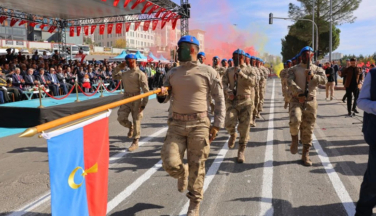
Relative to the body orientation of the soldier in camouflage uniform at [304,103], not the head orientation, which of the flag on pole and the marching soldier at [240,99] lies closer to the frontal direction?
the flag on pole

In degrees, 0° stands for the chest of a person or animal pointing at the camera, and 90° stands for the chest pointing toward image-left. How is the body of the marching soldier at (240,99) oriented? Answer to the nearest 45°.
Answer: approximately 0°

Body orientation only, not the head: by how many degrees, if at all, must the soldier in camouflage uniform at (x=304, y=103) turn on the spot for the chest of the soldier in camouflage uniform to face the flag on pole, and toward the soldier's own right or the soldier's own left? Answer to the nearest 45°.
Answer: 0° — they already face it

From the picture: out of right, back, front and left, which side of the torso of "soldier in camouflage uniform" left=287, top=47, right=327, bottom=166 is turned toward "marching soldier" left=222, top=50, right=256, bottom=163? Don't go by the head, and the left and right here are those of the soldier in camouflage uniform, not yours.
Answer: right

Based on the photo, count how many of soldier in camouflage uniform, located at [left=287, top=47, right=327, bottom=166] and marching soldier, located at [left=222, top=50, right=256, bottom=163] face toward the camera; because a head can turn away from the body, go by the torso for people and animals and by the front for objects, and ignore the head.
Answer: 2

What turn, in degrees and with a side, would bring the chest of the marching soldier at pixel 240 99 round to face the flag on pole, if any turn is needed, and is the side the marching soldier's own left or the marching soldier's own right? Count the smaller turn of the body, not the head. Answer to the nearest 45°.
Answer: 0° — they already face it
